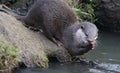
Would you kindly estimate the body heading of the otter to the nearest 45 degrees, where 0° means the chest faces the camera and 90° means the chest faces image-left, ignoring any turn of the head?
approximately 315°
